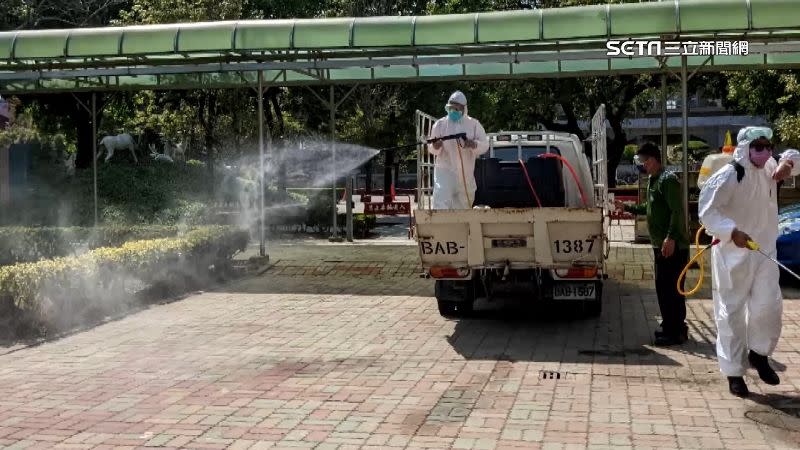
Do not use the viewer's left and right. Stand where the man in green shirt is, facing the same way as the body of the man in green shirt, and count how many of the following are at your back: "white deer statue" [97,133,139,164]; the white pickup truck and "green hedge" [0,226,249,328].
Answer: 0

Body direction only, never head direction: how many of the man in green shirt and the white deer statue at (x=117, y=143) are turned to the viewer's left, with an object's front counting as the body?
1

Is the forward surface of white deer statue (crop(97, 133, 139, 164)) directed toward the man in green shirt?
no

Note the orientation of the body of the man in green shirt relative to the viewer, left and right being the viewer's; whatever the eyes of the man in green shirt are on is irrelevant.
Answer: facing to the left of the viewer

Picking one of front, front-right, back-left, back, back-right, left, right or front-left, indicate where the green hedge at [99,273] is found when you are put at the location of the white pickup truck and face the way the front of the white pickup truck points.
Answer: left

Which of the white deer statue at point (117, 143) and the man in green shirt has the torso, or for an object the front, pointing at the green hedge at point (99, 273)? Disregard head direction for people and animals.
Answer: the man in green shirt

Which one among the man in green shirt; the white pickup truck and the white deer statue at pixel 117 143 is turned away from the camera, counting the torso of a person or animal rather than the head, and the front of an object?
the white pickup truck

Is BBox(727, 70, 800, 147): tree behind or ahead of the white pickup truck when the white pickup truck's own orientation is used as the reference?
ahead

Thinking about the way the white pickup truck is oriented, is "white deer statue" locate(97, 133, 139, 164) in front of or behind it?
in front

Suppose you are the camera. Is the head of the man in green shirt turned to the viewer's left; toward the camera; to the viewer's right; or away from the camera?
to the viewer's left

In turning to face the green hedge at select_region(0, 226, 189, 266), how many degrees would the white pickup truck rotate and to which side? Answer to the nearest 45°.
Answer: approximately 45° to its left

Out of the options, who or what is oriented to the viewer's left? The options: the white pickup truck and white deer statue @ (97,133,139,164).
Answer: the white deer statue

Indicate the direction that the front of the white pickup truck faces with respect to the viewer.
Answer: facing away from the viewer

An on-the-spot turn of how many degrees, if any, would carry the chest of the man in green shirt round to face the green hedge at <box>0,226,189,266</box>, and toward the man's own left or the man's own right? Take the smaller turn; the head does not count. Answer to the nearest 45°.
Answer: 0° — they already face it
